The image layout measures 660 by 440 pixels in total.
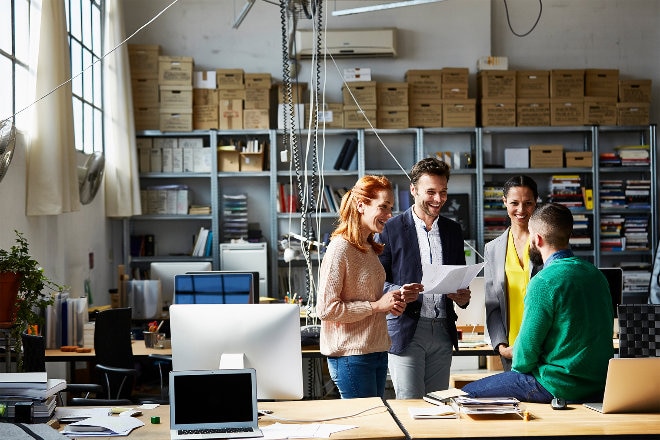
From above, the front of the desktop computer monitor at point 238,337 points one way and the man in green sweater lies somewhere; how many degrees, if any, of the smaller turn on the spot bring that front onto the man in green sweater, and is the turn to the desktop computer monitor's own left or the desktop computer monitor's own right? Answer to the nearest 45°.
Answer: approximately 90° to the desktop computer monitor's own right

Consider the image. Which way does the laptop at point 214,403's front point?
toward the camera

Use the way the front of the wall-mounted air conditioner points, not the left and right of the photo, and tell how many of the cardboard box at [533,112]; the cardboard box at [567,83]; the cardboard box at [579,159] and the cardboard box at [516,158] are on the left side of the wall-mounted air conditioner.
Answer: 4

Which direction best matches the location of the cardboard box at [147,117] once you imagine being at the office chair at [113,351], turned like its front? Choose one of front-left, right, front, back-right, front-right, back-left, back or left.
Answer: front

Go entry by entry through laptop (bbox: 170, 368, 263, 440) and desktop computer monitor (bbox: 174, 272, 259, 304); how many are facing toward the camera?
2

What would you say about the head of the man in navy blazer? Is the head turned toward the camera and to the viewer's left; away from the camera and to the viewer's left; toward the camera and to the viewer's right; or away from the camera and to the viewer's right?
toward the camera and to the viewer's right

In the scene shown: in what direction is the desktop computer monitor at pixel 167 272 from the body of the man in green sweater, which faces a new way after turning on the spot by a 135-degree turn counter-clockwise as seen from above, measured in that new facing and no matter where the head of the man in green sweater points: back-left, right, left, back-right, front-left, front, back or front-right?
back-right

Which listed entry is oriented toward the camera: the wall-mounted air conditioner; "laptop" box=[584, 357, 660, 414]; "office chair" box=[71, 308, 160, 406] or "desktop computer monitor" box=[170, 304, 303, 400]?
the wall-mounted air conditioner

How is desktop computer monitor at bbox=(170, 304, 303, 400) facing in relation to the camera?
away from the camera

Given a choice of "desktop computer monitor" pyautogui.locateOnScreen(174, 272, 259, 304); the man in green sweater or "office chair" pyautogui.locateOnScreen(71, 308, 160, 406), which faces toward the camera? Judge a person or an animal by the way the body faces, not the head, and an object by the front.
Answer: the desktop computer monitor

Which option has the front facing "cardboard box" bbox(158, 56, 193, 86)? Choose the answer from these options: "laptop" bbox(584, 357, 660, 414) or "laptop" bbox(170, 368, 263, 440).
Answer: "laptop" bbox(584, 357, 660, 414)

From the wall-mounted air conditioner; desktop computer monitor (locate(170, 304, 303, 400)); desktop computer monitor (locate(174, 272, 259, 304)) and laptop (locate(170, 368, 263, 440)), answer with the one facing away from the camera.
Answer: desktop computer monitor (locate(170, 304, 303, 400))

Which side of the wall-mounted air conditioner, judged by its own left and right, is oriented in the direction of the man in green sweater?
front

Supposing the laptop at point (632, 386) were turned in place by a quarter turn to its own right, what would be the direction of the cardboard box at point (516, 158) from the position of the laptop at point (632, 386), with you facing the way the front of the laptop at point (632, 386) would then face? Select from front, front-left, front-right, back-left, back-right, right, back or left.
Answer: front-left

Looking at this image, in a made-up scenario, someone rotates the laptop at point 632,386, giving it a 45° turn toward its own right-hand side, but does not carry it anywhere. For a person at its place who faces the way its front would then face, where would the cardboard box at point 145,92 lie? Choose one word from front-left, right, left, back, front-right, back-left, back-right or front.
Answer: front-left

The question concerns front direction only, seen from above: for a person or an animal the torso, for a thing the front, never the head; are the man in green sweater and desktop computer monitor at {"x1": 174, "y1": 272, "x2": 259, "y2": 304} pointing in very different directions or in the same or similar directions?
very different directions
